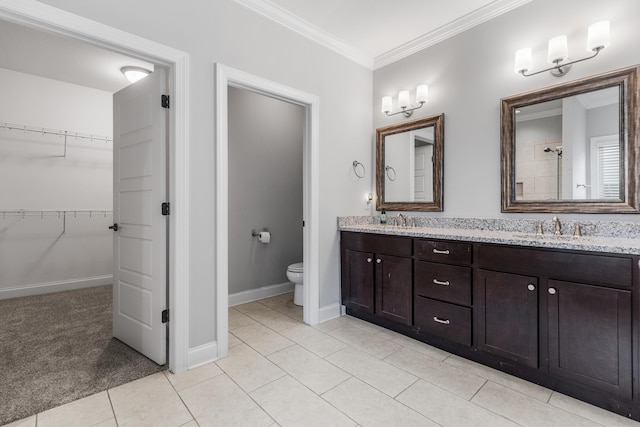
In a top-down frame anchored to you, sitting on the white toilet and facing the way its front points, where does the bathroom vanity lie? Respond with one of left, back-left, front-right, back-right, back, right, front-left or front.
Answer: left

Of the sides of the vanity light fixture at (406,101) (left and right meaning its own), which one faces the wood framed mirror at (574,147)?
left

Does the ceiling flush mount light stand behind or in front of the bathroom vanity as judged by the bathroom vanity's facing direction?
in front

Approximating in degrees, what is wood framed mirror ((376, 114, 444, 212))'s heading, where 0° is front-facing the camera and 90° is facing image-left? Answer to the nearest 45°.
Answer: approximately 45°

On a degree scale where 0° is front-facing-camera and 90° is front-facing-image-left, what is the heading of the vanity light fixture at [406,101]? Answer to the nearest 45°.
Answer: approximately 45°

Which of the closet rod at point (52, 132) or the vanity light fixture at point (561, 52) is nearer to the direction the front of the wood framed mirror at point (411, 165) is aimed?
the closet rod

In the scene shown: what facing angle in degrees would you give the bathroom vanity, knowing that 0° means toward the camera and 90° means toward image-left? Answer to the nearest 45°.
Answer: approximately 45°

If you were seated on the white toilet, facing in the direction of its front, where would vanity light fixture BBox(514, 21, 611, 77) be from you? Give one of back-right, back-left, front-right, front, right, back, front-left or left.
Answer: left

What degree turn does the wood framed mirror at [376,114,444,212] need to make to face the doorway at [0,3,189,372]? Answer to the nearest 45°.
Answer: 0° — it already faces it

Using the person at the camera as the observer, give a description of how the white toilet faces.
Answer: facing the viewer and to the left of the viewer
